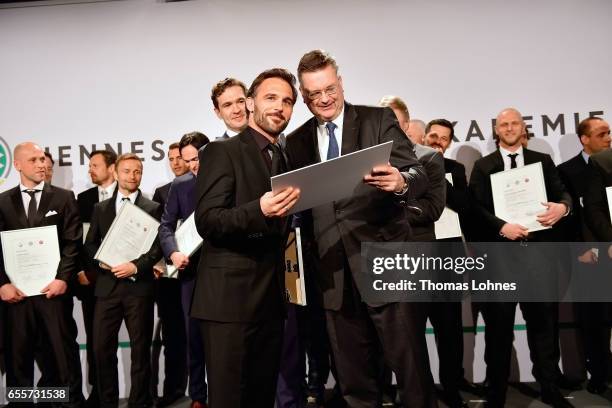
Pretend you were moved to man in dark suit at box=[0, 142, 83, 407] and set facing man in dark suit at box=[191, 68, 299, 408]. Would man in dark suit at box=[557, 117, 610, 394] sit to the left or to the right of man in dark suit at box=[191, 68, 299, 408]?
left

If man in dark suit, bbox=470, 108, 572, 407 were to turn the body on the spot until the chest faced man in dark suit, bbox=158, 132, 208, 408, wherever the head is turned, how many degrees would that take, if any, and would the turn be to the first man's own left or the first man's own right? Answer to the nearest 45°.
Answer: approximately 90° to the first man's own right

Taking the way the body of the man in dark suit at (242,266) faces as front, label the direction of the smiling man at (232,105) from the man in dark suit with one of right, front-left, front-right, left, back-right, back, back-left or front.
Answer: back-left

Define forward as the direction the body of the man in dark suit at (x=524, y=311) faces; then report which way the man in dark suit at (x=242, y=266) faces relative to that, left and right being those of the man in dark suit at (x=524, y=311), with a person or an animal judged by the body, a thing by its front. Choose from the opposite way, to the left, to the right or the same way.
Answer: to the left

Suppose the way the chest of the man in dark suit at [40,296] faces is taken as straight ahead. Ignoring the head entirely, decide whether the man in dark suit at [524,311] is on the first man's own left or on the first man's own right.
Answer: on the first man's own left

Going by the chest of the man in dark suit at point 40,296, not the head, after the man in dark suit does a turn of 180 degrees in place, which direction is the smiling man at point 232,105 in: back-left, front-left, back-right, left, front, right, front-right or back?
back-right

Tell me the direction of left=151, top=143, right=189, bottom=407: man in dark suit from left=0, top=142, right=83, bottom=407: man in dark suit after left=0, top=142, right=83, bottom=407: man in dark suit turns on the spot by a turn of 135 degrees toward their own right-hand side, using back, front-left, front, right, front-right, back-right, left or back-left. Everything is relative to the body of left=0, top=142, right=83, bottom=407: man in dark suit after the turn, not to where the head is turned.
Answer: back-right

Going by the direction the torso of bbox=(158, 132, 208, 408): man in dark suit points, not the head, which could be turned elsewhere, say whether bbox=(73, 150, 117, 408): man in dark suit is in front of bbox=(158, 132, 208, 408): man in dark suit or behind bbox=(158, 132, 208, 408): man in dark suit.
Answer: behind

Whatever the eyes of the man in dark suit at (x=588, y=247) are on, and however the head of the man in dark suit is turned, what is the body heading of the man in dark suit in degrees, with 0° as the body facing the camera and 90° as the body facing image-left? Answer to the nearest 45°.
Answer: approximately 315°

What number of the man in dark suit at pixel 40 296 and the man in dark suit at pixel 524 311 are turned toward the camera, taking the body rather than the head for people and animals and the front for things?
2
